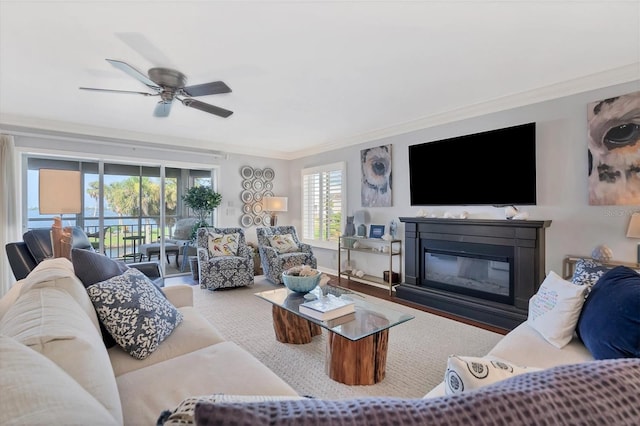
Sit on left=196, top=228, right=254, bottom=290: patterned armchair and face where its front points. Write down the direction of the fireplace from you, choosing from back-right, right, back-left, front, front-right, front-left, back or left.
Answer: front-left

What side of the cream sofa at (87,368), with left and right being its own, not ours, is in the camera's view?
right

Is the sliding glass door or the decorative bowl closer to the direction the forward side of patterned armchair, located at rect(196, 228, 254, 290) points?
the decorative bowl

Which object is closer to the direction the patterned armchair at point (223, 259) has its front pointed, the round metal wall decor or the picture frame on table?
the picture frame on table

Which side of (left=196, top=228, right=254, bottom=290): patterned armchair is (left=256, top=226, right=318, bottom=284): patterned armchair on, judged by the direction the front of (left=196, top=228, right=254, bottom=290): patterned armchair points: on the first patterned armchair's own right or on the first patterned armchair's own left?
on the first patterned armchair's own left

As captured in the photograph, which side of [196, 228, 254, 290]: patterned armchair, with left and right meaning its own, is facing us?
front

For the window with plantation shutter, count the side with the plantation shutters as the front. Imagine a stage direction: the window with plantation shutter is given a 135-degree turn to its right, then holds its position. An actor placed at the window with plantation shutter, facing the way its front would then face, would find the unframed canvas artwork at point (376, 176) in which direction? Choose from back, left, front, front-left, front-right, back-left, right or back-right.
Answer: back-right

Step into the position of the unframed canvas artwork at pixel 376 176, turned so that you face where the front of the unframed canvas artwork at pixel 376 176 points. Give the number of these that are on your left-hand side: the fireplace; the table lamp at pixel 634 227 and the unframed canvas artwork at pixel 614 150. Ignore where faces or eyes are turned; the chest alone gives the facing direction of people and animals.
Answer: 3

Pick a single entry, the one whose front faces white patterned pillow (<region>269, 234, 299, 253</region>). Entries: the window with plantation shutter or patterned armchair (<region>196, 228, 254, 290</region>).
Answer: the window with plantation shutter

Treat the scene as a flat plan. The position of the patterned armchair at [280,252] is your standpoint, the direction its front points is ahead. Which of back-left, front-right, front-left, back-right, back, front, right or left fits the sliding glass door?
back-right

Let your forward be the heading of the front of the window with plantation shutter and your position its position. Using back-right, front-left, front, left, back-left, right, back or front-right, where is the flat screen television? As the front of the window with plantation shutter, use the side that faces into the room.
left

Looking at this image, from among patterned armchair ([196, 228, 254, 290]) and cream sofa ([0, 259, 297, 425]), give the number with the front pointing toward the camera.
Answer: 1

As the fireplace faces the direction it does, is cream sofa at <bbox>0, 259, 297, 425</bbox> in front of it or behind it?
in front

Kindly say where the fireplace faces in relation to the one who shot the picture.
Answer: facing the viewer and to the left of the viewer

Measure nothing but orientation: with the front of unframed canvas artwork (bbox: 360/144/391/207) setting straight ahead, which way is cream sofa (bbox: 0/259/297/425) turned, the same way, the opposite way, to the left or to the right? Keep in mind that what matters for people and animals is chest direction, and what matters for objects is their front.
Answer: the opposite way

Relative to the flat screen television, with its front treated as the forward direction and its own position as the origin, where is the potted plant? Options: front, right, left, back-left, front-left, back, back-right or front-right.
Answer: front-right

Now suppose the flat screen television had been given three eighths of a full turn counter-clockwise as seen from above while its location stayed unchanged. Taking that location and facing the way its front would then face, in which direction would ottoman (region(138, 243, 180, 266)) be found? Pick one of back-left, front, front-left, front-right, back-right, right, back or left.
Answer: back
